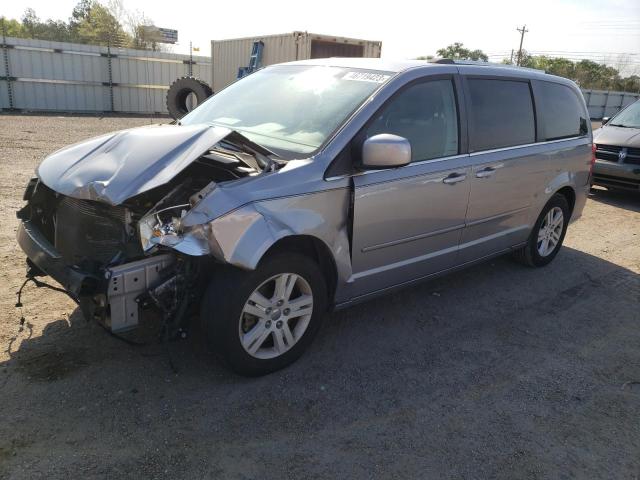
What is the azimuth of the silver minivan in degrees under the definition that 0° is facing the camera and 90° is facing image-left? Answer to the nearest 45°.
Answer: approximately 45°
